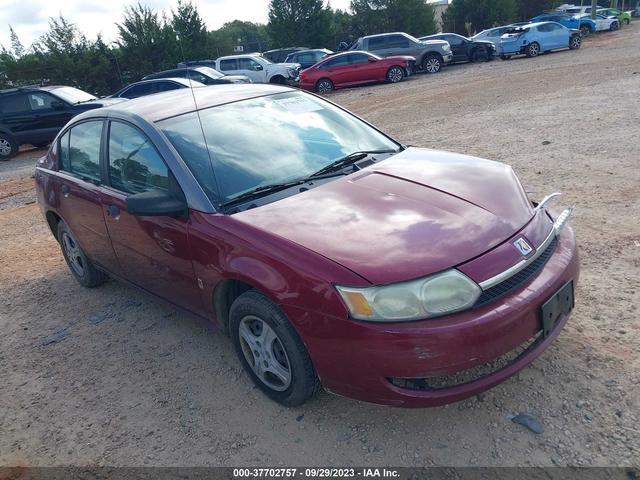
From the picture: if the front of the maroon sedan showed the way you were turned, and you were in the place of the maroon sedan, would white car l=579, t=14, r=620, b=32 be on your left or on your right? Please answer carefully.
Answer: on your left

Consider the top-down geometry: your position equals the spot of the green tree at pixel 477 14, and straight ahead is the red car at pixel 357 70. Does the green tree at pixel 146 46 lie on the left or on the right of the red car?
right

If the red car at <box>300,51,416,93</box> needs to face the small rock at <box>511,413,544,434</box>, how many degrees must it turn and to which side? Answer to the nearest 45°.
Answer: approximately 90° to its right

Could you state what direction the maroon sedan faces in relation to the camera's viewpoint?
facing the viewer and to the right of the viewer

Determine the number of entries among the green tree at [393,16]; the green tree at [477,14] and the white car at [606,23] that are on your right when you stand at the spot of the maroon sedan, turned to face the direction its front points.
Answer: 0

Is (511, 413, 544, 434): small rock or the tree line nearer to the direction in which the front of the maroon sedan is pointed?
the small rock

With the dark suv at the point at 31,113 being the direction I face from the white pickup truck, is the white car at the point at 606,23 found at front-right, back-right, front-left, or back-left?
back-left

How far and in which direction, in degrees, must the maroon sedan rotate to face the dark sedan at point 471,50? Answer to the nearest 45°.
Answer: approximately 135° to its left

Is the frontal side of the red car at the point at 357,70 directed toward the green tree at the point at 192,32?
no

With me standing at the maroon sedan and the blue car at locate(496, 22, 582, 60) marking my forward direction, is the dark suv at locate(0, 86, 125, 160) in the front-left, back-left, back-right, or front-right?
front-left

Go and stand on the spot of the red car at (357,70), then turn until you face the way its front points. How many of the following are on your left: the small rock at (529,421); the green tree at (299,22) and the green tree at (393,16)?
2

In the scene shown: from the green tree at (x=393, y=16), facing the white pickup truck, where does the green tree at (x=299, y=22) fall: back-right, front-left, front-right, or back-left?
front-right

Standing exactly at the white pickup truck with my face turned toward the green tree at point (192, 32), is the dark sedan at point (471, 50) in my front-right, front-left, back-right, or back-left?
back-right

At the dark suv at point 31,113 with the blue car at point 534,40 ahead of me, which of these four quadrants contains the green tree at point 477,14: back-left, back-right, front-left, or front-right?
front-left

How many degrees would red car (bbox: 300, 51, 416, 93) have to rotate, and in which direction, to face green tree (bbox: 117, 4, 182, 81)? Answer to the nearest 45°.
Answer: approximately 135° to its left

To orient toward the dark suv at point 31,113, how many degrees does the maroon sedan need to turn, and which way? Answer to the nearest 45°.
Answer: approximately 180°

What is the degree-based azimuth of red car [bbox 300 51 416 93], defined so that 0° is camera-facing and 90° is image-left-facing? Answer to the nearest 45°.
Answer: approximately 270°

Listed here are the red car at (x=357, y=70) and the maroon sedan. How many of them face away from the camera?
0

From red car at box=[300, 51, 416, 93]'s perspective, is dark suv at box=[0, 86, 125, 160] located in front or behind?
behind
